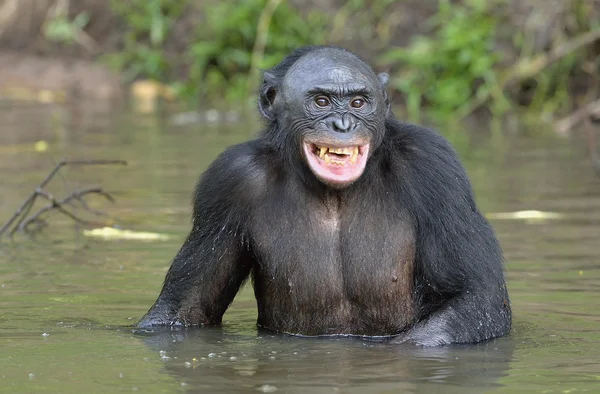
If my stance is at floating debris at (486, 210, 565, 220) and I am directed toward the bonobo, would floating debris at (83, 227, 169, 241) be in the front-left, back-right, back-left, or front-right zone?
front-right

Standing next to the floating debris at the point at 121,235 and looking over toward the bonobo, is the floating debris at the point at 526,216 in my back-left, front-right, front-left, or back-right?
front-left

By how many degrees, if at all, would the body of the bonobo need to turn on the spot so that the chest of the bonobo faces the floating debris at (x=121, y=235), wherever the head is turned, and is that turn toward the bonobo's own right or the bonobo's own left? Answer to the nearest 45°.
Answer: approximately 135° to the bonobo's own right

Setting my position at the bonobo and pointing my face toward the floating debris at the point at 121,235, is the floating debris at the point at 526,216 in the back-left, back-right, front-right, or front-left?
front-right

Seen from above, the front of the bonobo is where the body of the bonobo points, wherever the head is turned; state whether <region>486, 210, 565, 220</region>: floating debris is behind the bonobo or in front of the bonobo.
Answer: behind

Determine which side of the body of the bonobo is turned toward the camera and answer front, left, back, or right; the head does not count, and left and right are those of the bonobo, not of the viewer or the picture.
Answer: front
